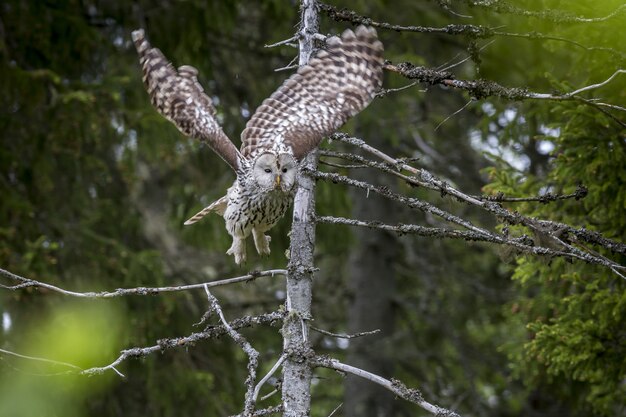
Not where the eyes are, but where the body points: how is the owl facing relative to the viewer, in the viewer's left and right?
facing the viewer and to the right of the viewer
